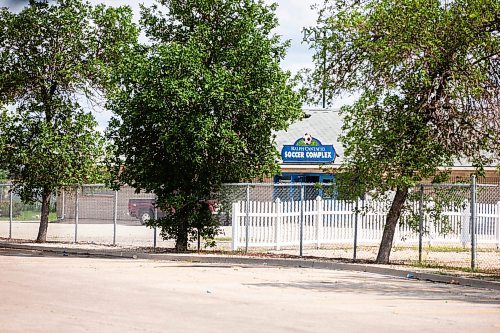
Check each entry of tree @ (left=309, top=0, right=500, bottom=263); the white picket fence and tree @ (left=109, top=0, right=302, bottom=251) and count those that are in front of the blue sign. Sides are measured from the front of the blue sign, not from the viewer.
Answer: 3

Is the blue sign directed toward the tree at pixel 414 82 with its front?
yes

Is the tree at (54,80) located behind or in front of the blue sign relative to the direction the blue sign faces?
in front

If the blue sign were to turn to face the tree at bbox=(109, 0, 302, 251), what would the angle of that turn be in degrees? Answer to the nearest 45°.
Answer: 0° — it already faces it

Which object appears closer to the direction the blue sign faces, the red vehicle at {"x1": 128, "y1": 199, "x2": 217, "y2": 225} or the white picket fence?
the white picket fence

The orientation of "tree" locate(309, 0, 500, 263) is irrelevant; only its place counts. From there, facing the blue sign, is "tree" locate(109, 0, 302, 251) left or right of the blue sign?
left

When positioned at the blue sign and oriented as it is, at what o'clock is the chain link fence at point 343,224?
The chain link fence is roughly at 12 o'clock from the blue sign.

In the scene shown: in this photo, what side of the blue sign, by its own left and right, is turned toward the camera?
front

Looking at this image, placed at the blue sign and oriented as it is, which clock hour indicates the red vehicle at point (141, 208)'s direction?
The red vehicle is roughly at 3 o'clock from the blue sign.

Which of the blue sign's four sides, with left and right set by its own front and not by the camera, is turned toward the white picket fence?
front
